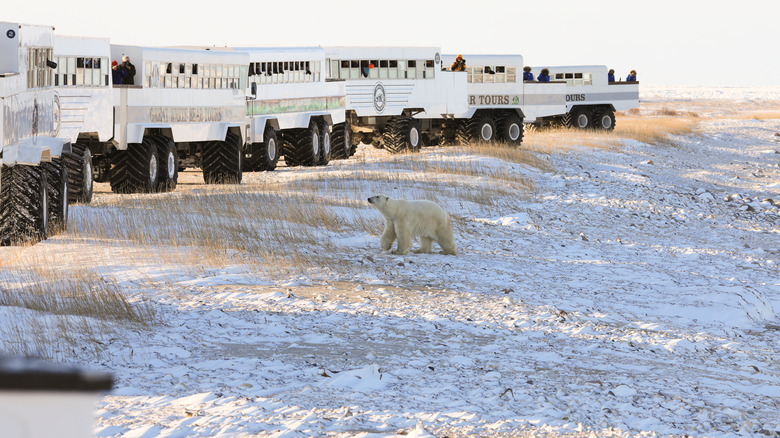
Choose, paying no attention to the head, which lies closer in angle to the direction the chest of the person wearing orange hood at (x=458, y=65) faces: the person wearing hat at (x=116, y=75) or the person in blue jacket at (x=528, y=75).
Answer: the person wearing hat

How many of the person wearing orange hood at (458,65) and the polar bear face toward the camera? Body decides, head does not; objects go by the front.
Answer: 1

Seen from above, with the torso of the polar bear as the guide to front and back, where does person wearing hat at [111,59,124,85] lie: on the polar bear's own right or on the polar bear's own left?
on the polar bear's own right

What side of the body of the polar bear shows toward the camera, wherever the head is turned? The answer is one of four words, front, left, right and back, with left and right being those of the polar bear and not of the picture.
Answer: left

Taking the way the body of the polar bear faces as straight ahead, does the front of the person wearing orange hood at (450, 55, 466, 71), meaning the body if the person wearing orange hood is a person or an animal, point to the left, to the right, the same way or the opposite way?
to the left

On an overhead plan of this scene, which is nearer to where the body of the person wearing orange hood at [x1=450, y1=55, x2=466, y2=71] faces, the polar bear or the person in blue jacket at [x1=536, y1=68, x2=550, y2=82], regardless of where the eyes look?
the polar bear

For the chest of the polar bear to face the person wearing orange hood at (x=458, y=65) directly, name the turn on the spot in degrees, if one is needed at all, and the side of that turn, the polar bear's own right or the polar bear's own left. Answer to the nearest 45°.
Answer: approximately 90° to the polar bear's own right

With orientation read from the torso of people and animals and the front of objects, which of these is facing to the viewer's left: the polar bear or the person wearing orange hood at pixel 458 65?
the polar bear
